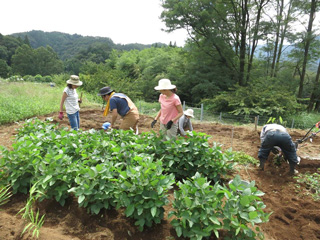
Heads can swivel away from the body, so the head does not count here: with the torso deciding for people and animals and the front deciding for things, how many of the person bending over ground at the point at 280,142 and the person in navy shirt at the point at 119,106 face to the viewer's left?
1

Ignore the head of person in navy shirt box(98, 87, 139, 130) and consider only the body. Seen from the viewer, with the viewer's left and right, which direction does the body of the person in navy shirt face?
facing to the left of the viewer

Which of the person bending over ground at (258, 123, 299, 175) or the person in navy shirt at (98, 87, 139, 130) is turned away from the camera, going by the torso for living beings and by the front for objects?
the person bending over ground at (258, 123, 299, 175)

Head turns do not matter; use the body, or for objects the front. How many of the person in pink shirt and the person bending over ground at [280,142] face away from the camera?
1

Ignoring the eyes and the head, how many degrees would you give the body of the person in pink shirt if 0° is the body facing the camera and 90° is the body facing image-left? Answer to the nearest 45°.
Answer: approximately 45°

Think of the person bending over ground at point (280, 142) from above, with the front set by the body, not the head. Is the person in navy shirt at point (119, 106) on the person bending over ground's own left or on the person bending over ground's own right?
on the person bending over ground's own left

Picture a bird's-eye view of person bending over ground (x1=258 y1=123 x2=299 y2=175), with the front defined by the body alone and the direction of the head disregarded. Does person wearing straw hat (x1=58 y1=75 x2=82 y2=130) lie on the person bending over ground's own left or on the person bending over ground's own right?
on the person bending over ground's own left

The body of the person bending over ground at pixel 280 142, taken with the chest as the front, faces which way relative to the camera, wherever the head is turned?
away from the camera

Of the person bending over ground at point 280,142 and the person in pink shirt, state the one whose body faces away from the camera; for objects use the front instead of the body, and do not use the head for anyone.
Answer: the person bending over ground
